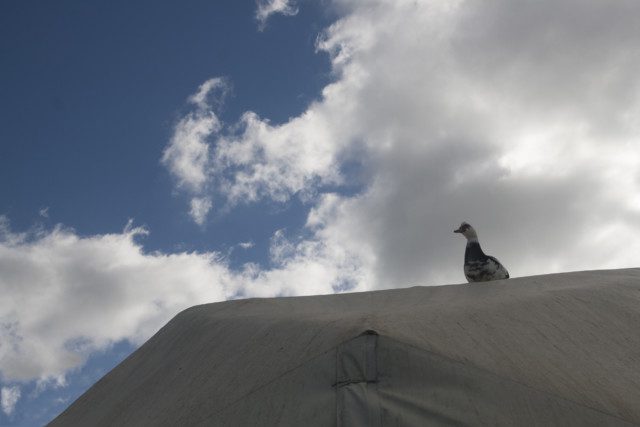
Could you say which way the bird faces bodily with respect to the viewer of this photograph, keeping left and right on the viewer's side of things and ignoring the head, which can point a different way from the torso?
facing to the left of the viewer
